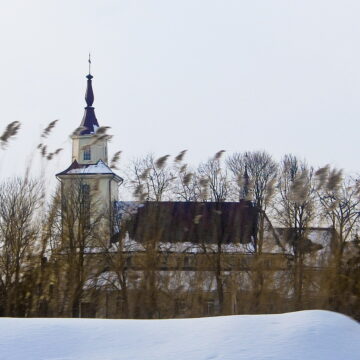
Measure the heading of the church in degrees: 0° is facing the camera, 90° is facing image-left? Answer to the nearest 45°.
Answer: approximately 90°

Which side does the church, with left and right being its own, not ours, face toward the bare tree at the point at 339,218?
back

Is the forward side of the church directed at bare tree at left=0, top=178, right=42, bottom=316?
yes

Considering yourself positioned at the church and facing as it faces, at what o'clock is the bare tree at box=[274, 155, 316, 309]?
The bare tree is roughly at 6 o'clock from the church.

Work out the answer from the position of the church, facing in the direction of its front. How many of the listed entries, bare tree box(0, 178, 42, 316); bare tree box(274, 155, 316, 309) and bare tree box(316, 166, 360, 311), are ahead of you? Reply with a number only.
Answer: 1
